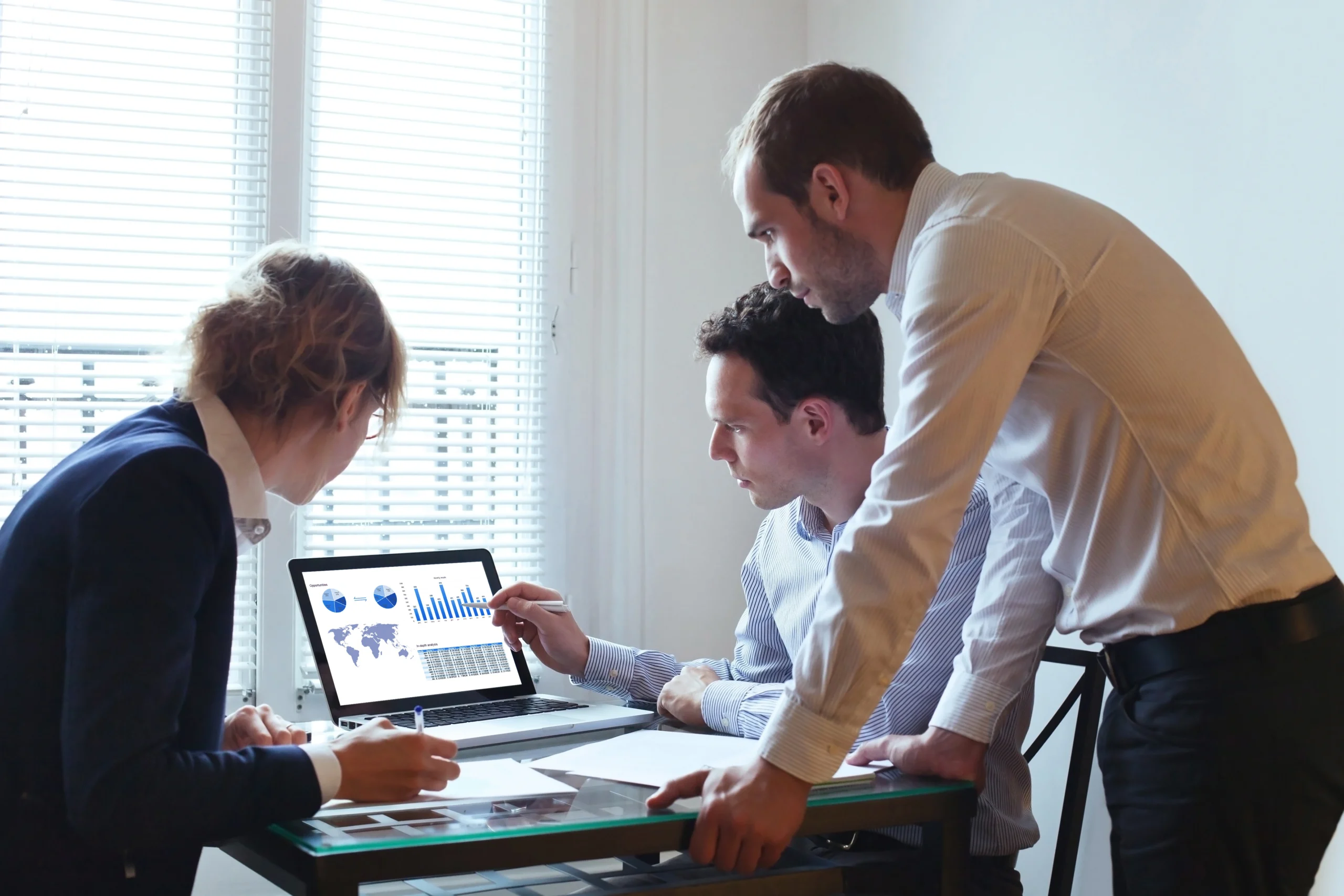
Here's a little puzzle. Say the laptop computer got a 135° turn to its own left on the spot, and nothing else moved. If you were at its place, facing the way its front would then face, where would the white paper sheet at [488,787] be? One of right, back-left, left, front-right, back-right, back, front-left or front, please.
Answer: back

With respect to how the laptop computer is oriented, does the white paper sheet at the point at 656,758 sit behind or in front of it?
in front

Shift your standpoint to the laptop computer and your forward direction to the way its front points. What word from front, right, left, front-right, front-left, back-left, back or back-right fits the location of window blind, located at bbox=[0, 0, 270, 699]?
back

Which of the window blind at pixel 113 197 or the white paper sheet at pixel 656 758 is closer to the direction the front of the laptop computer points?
the white paper sheet

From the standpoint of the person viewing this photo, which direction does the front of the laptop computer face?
facing the viewer and to the right of the viewer

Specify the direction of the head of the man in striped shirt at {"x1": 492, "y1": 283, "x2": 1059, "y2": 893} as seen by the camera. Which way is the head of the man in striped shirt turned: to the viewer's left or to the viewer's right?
to the viewer's left

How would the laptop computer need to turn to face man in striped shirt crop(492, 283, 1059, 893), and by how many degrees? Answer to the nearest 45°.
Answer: approximately 45° to its left

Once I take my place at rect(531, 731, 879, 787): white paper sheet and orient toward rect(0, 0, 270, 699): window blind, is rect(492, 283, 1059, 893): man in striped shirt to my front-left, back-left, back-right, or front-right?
front-right

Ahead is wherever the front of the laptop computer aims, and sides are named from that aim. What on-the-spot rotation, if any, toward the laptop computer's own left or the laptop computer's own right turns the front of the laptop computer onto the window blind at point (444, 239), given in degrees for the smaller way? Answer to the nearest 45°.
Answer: approximately 135° to the laptop computer's own left
